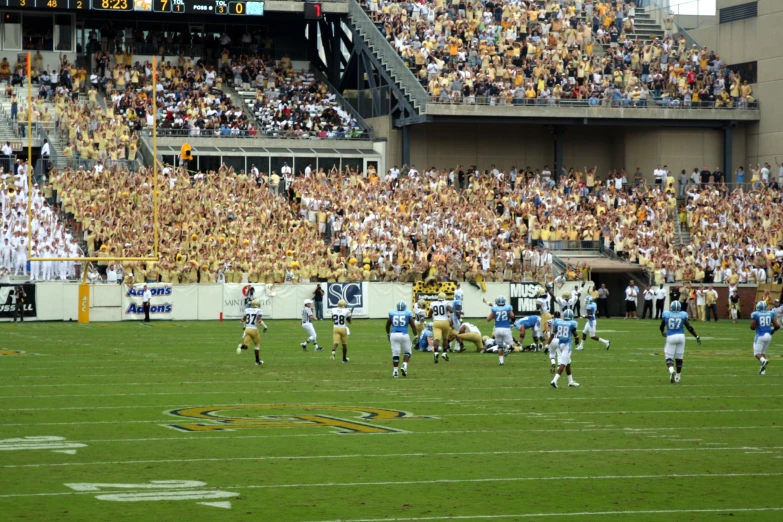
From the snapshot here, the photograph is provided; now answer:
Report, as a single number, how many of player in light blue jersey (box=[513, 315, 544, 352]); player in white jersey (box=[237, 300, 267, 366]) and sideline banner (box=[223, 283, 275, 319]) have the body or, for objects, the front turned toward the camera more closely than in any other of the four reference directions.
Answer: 1

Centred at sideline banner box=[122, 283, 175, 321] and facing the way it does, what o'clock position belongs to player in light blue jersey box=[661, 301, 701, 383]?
The player in light blue jersey is roughly at 11 o'clock from the sideline banner.

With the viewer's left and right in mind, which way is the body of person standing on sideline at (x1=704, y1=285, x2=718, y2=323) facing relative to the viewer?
facing the viewer

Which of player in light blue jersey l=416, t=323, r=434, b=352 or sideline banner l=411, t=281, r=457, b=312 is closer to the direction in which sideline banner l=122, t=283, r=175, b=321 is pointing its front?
the player in light blue jersey

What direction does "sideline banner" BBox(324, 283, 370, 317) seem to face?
toward the camera
